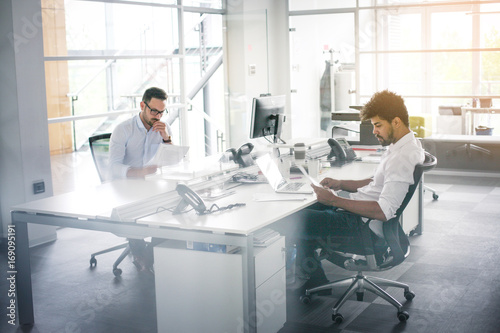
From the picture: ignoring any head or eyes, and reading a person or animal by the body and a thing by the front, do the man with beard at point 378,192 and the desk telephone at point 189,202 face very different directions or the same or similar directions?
very different directions

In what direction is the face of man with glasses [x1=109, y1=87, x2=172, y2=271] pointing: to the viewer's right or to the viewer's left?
to the viewer's right

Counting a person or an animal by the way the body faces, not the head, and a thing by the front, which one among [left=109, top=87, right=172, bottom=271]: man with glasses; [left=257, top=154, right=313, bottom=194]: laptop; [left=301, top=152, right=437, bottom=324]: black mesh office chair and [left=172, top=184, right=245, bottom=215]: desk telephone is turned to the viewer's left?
the black mesh office chair

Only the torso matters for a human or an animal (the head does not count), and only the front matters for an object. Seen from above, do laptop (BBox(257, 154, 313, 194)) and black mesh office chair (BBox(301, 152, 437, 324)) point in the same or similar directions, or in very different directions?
very different directions

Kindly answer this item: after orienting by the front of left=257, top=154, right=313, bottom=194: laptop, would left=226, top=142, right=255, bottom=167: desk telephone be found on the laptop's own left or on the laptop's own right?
on the laptop's own left

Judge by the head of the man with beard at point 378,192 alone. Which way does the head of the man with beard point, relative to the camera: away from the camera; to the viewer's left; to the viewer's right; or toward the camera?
to the viewer's left

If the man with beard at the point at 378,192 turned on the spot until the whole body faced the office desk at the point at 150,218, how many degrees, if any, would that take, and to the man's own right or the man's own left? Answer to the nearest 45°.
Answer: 0° — they already face it

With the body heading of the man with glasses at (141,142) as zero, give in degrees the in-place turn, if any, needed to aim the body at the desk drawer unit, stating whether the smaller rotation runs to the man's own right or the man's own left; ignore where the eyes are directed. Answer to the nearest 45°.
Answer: approximately 45° to the man's own right

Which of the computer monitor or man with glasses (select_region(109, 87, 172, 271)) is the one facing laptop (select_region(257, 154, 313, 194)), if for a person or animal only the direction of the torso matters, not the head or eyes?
the man with glasses

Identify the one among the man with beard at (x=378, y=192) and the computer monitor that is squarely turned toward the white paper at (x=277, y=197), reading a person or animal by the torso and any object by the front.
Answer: the man with beard

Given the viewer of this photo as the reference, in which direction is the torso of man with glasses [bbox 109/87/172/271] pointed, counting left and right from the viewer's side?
facing the viewer and to the right of the viewer

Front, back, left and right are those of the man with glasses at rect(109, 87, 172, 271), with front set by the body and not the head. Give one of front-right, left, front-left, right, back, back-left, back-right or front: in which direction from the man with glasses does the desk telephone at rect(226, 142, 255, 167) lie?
front-left

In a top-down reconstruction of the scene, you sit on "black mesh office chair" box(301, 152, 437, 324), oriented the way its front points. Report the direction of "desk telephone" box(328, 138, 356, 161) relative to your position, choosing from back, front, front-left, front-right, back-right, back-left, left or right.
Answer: right

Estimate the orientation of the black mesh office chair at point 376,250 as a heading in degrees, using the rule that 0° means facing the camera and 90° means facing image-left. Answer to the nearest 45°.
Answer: approximately 90°

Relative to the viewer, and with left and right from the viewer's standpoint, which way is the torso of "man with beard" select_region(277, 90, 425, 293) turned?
facing to the left of the viewer
